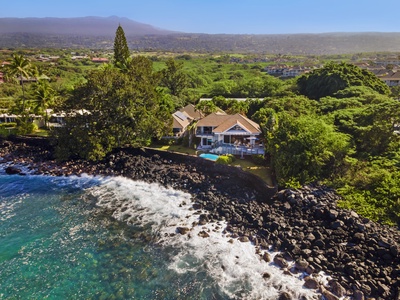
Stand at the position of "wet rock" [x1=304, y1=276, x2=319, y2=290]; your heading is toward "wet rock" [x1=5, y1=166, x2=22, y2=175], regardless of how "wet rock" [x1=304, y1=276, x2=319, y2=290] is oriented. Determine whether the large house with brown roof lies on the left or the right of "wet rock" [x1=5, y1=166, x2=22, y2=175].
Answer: right

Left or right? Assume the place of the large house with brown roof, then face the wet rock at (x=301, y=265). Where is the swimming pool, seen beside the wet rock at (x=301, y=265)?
right

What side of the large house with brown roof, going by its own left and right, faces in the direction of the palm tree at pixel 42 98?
right

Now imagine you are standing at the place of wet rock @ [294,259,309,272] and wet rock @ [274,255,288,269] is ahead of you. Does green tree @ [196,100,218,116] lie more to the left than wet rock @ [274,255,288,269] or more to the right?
right

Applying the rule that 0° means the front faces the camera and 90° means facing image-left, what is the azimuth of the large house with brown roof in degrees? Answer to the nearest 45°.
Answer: approximately 0°

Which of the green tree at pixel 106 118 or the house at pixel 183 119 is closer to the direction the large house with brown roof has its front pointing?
the green tree

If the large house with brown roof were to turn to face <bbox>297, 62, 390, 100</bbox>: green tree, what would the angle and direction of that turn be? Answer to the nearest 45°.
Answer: approximately 135° to its left

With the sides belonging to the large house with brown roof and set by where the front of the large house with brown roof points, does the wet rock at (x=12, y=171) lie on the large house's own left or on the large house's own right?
on the large house's own right

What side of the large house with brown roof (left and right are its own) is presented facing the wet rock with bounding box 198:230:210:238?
front

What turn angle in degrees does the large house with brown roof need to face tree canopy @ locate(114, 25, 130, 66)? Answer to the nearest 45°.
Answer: approximately 135° to its right

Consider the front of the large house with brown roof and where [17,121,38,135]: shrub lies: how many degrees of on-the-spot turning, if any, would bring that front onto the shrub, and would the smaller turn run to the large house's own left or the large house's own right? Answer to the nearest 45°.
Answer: approximately 90° to the large house's own right

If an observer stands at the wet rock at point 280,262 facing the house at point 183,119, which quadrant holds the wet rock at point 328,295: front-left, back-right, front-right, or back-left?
back-right

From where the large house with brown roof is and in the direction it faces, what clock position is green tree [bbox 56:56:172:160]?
The green tree is roughly at 3 o'clock from the large house with brown roof.

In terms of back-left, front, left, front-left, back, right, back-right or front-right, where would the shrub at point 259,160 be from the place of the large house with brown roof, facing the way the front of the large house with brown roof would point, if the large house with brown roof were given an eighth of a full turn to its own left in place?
front

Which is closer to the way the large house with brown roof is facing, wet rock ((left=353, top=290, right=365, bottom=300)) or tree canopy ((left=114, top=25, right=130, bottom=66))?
the wet rock

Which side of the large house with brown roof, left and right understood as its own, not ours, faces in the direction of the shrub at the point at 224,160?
front
